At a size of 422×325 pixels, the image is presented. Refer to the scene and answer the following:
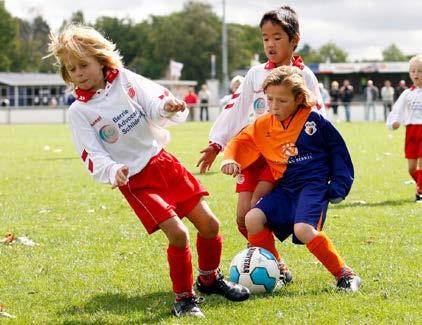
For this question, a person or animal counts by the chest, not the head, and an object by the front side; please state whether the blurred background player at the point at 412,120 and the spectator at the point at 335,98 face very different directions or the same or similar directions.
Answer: same or similar directions

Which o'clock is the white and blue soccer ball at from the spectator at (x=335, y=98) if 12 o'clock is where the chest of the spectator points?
The white and blue soccer ball is roughly at 12 o'clock from the spectator.

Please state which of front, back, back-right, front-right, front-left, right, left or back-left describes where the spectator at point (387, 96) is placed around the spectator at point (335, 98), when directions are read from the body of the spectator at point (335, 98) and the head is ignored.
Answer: front-left

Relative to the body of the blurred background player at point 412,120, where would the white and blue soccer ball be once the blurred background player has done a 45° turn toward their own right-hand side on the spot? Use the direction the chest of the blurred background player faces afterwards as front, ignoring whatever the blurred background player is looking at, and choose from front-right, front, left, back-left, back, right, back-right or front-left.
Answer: front-left

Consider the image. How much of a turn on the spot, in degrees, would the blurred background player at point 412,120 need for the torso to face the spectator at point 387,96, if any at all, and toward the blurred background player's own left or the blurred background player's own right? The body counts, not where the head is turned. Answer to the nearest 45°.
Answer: approximately 180°

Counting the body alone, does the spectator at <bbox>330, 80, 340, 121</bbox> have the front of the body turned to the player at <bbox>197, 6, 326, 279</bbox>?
yes

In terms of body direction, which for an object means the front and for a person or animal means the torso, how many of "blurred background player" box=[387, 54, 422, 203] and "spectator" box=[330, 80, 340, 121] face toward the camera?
2

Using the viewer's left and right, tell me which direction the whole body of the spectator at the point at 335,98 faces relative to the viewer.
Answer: facing the viewer

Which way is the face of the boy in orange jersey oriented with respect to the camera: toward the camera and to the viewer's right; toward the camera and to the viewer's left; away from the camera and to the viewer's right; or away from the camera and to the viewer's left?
toward the camera and to the viewer's left

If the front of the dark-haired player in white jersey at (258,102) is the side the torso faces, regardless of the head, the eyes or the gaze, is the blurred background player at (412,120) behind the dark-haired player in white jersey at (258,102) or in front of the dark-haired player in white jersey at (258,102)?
behind

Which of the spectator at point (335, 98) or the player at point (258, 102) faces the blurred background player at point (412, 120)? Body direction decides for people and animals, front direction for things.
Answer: the spectator
